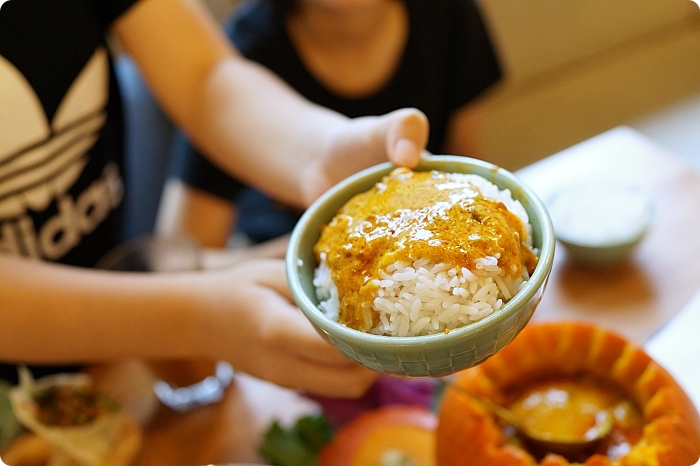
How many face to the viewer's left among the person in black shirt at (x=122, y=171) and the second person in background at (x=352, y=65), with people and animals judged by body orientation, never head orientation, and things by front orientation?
0

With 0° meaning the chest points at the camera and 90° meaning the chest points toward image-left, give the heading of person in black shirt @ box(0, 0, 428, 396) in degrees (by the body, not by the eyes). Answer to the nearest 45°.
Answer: approximately 315°

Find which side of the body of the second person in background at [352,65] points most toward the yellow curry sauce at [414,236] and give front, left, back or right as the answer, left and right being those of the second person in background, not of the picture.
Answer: front

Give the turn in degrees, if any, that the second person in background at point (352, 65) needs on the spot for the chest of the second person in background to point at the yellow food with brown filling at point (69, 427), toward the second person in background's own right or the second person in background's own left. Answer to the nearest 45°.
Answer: approximately 45° to the second person in background's own right

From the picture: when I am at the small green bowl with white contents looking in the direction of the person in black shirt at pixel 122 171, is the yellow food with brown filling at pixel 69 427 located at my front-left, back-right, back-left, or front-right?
front-left

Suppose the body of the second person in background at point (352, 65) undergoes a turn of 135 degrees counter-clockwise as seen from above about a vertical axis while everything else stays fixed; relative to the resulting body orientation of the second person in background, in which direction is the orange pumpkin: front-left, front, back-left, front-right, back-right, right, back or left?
back-right

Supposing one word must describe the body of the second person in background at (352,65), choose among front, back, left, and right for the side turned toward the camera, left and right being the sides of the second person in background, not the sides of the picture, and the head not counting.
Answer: front

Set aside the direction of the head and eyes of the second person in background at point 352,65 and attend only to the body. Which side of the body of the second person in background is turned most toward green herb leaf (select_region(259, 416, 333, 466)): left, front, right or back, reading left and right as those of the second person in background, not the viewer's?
front

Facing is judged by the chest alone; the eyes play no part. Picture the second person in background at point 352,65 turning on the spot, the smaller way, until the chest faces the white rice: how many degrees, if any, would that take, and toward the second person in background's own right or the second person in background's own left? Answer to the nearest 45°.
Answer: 0° — they already face it
